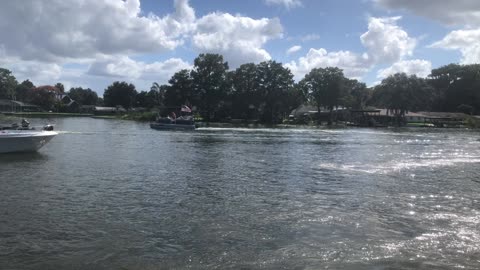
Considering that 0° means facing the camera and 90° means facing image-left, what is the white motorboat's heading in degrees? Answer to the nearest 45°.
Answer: approximately 270°
